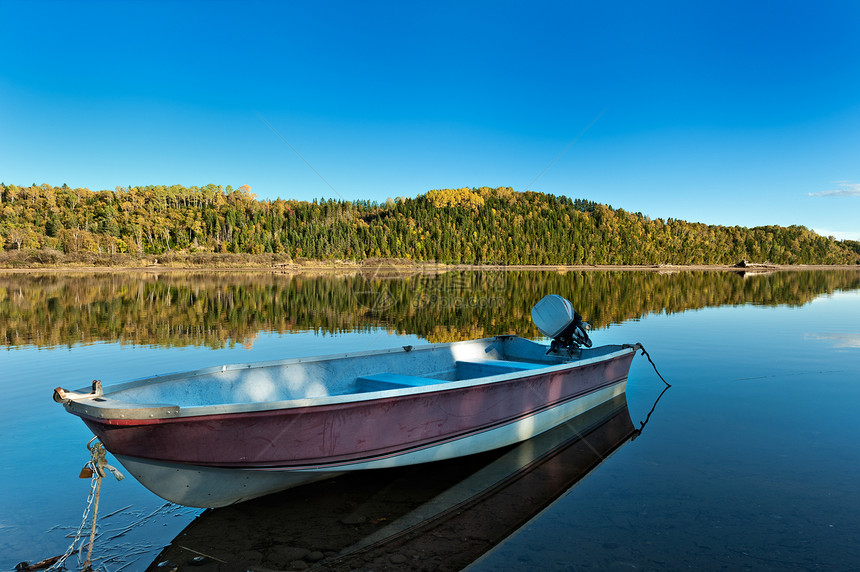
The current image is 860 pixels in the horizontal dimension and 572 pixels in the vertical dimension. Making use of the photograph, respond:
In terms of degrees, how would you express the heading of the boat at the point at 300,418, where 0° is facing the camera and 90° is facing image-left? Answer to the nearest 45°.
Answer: approximately 45°

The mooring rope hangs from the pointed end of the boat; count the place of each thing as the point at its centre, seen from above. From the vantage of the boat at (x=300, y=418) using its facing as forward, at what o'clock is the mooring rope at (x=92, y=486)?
The mooring rope is roughly at 1 o'clock from the boat.
